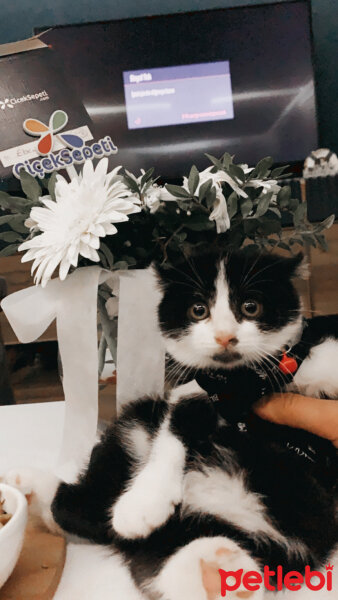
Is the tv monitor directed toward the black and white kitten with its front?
yes

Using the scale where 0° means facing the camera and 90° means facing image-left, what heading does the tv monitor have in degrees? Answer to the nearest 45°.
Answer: approximately 0°
